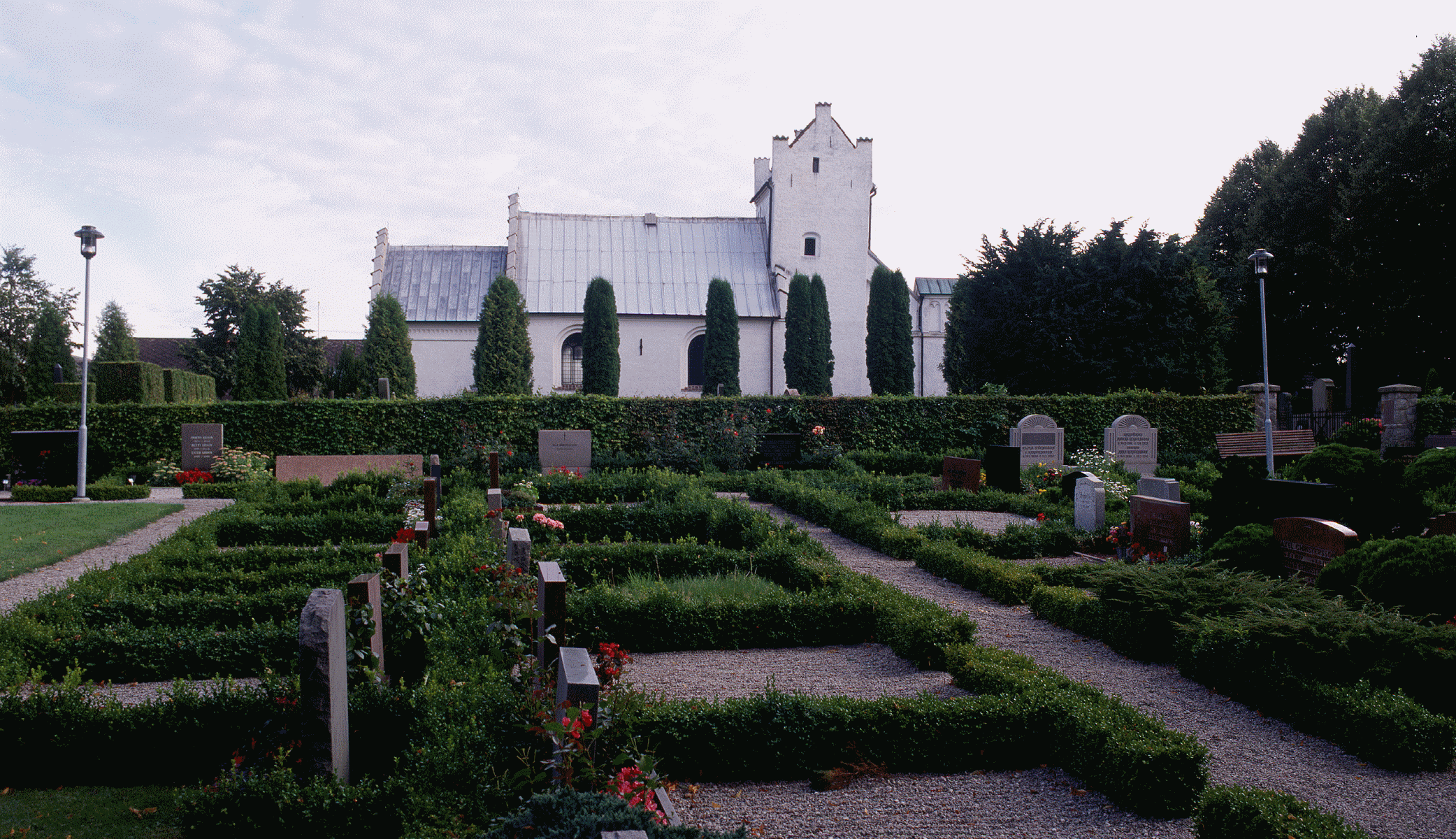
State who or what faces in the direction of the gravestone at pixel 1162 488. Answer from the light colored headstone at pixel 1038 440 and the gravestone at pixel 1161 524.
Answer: the light colored headstone

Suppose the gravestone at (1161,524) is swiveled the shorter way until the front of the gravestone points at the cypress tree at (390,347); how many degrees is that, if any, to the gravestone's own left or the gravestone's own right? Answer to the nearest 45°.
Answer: approximately 90° to the gravestone's own right

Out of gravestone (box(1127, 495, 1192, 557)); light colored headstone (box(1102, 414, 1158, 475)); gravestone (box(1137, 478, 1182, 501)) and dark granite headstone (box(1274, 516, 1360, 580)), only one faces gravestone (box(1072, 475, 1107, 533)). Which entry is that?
the light colored headstone

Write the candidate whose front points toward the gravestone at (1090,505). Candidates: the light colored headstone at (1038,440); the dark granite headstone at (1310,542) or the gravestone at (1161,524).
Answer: the light colored headstone

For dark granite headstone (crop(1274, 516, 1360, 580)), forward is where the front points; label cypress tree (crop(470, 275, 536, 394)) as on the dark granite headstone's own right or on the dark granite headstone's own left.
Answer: on the dark granite headstone's own right

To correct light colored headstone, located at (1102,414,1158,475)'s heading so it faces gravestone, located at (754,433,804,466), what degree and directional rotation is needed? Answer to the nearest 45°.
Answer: approximately 90° to its right

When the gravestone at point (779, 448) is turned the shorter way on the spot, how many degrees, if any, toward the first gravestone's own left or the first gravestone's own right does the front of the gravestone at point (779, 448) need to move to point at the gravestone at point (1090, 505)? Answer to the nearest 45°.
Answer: approximately 45° to the first gravestone's own left

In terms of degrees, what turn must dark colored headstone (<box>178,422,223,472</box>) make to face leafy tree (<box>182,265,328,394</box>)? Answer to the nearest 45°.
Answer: approximately 180°

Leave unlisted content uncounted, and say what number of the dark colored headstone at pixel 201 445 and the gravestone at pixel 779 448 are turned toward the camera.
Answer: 2

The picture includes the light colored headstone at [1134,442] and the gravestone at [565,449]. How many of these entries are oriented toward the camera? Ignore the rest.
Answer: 2

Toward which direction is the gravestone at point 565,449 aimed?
toward the camera

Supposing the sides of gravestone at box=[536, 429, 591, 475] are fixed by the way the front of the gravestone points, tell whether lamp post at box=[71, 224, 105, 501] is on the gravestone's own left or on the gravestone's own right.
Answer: on the gravestone's own right

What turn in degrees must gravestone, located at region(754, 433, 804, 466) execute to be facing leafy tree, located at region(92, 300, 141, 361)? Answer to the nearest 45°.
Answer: approximately 135° to its right

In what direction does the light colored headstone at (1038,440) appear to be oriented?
toward the camera

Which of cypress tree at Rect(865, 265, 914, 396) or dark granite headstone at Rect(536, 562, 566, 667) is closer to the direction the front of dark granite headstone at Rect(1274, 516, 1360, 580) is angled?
the dark granite headstone

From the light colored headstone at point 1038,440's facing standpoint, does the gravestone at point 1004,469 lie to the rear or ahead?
ahead

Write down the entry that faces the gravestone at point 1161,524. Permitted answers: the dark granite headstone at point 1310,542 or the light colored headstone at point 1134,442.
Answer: the light colored headstone

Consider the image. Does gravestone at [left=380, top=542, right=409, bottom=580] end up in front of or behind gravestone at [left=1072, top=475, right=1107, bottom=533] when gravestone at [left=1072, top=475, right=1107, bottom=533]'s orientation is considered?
in front

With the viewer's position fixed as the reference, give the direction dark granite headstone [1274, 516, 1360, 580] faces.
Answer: facing the viewer and to the left of the viewer
